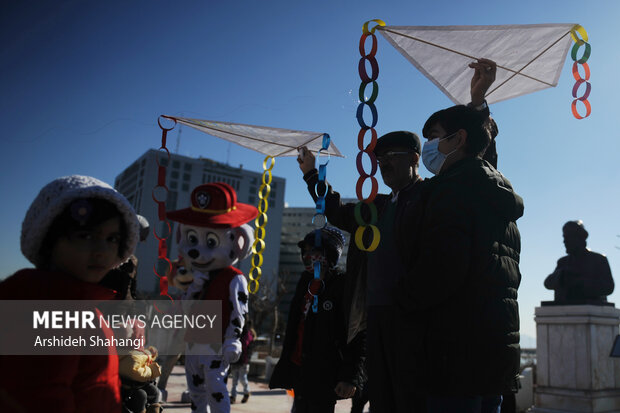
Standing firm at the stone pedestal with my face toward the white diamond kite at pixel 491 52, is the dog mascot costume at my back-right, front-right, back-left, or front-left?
front-right

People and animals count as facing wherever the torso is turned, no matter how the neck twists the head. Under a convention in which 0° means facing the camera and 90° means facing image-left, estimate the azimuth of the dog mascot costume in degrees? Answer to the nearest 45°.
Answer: approximately 45°

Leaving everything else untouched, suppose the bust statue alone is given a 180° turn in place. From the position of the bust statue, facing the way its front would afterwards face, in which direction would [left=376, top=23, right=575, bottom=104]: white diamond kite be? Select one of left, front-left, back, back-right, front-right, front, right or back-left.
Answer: back-right

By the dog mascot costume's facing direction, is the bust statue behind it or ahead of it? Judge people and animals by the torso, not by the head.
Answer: behind

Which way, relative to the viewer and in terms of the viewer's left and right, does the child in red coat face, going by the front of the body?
facing the viewer and to the right of the viewer

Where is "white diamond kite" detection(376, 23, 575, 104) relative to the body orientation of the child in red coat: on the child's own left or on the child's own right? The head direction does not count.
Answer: on the child's own left

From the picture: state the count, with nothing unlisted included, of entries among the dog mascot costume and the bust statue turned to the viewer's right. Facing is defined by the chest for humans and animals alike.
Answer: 0

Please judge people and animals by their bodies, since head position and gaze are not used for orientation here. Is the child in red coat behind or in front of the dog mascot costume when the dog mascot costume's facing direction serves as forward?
in front

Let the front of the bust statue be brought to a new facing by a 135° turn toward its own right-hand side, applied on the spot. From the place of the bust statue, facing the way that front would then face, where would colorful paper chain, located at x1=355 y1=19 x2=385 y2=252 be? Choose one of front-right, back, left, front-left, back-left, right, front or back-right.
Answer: back

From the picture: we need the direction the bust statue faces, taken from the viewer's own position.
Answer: facing the viewer and to the left of the viewer
